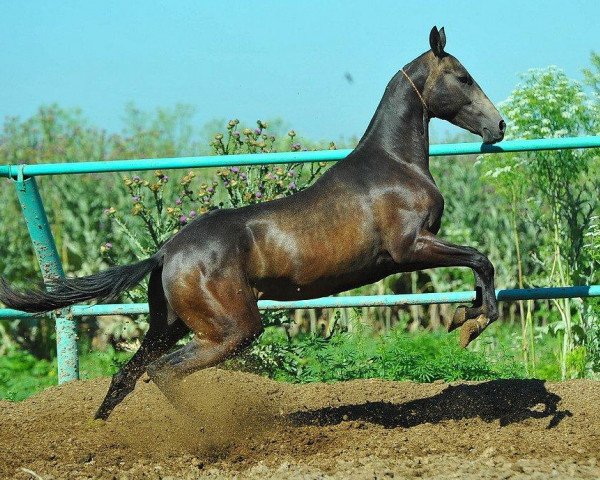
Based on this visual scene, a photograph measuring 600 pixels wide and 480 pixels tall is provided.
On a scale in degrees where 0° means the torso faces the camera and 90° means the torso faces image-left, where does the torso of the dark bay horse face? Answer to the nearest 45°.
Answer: approximately 270°

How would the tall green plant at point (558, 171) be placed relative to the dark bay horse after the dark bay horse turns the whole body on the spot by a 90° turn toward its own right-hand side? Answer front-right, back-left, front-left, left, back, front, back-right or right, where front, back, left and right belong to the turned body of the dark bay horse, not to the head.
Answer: back-left
